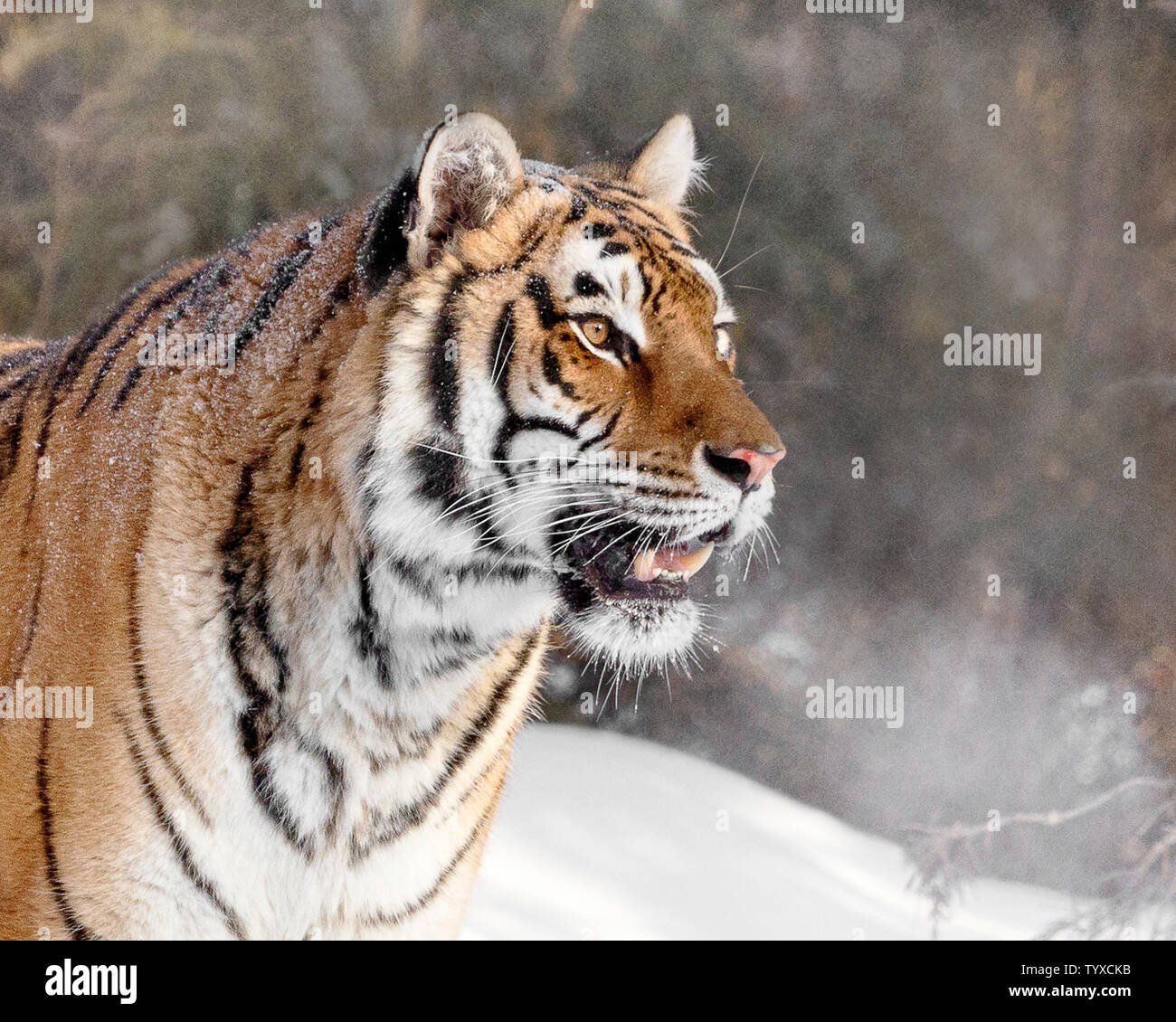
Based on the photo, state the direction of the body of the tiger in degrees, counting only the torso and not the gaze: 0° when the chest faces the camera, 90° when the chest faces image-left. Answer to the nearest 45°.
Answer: approximately 315°
